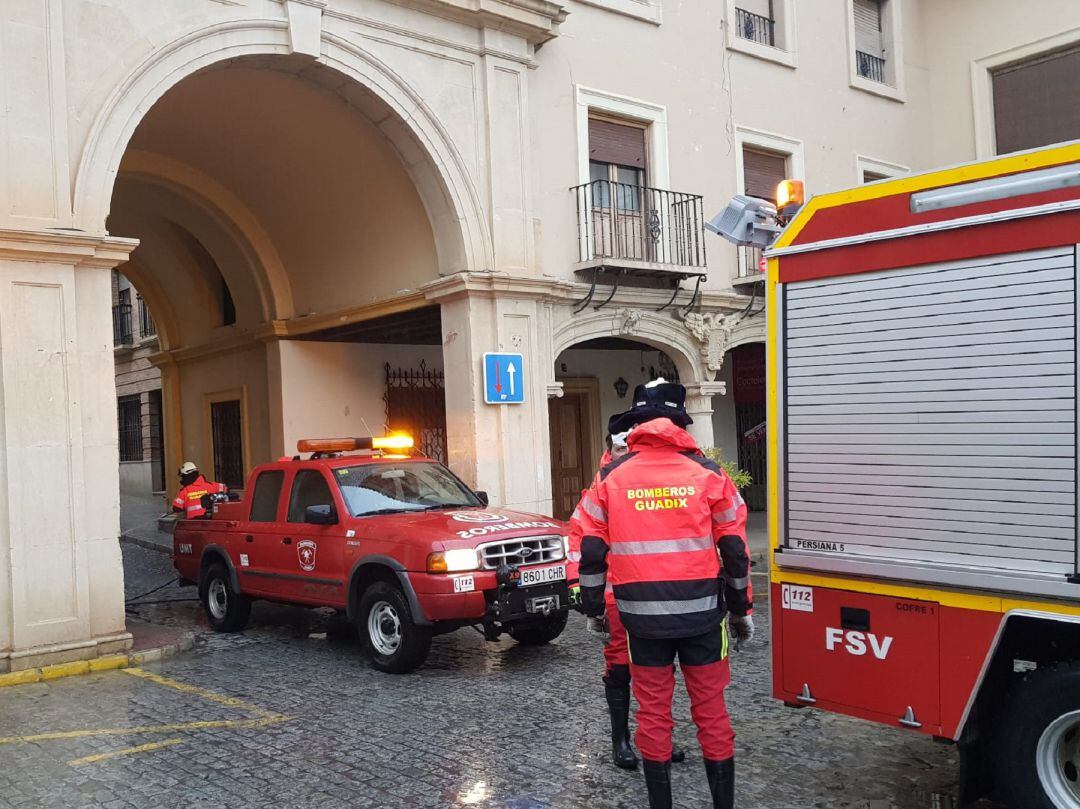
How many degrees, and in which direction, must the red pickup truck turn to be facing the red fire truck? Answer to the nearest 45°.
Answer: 0° — it already faces it

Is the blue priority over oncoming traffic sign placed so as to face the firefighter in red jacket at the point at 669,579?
yes

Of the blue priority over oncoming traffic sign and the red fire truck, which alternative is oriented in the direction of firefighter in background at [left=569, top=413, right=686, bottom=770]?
the blue priority over oncoming traffic sign

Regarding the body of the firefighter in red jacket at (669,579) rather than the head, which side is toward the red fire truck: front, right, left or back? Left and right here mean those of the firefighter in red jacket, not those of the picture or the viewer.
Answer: right

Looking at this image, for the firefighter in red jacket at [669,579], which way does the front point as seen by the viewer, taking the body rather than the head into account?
away from the camera

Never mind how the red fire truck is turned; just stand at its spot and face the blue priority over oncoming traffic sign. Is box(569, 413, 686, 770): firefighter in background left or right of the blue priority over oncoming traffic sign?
left

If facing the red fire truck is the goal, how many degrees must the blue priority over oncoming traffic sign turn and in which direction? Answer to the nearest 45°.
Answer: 0° — it already faces it

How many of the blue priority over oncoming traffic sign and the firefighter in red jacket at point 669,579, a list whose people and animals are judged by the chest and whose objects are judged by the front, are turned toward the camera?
1

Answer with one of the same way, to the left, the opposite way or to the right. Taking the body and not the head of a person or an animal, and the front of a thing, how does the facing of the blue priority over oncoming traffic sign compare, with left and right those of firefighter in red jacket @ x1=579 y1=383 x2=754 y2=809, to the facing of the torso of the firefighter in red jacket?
the opposite way

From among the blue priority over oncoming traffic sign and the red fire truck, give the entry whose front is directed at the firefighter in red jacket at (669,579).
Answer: the blue priority over oncoming traffic sign

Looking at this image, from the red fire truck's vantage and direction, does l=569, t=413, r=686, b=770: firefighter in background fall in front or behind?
behind

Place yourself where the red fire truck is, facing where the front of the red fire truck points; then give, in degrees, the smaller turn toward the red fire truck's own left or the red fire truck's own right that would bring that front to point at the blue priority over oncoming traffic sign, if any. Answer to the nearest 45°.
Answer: approximately 180°

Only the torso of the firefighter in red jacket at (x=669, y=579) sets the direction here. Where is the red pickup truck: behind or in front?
in front

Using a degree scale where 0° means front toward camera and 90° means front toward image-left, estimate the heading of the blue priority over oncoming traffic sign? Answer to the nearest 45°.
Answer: approximately 0°
